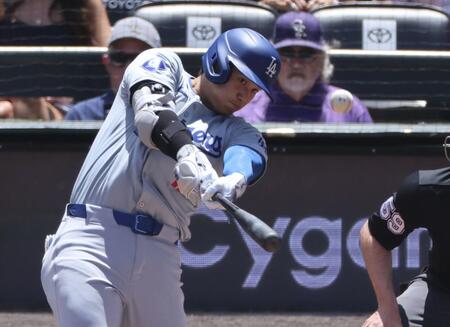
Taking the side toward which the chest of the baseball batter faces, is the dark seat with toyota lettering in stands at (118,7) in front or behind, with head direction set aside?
behind

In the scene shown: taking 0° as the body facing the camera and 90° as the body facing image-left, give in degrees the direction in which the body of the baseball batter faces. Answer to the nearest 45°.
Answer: approximately 315°

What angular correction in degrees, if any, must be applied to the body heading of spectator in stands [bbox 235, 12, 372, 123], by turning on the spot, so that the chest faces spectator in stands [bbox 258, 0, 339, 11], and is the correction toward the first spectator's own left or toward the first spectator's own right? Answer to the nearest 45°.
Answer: approximately 180°

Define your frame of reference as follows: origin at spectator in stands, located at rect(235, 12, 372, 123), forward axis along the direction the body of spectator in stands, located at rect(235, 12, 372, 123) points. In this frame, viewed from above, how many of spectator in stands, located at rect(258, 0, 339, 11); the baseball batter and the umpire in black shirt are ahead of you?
2

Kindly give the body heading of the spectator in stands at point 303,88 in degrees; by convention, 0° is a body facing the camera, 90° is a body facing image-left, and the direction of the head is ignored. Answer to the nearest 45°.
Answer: approximately 0°

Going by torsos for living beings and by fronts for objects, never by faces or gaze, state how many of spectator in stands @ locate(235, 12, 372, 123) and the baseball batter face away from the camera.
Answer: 0

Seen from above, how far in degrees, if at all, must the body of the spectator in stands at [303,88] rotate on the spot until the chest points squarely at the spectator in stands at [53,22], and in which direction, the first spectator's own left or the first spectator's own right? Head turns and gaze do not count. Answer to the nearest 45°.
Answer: approximately 90° to the first spectator's own right

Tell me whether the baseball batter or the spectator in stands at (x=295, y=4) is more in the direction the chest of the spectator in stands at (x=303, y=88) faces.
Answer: the baseball batter

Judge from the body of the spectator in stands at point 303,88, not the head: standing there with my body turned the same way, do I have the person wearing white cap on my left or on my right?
on my right
